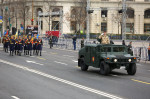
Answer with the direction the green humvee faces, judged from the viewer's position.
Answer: facing the viewer and to the right of the viewer
